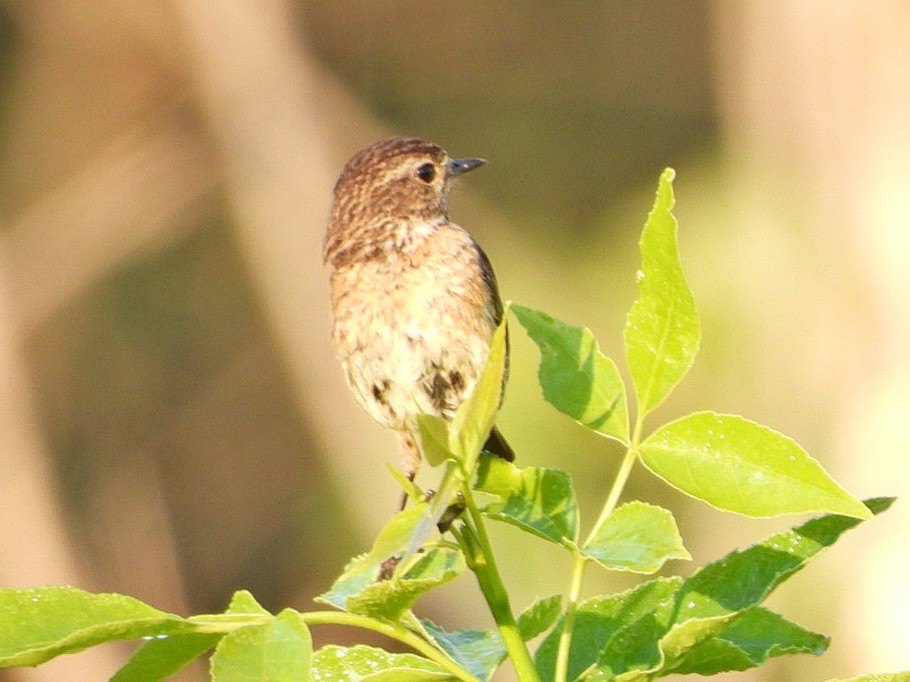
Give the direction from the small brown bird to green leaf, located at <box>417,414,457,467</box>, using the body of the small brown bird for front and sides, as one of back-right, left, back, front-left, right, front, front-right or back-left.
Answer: front

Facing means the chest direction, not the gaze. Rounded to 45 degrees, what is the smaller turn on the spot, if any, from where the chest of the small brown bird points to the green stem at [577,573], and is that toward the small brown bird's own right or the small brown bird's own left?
approximately 90° to the small brown bird's own left

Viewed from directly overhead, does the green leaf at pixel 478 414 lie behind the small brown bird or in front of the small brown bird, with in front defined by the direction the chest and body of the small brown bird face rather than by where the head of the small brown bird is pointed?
in front

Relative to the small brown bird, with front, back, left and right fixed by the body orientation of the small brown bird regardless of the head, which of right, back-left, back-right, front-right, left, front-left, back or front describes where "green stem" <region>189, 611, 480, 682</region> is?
front

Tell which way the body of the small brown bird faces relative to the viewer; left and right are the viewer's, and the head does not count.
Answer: facing the viewer
